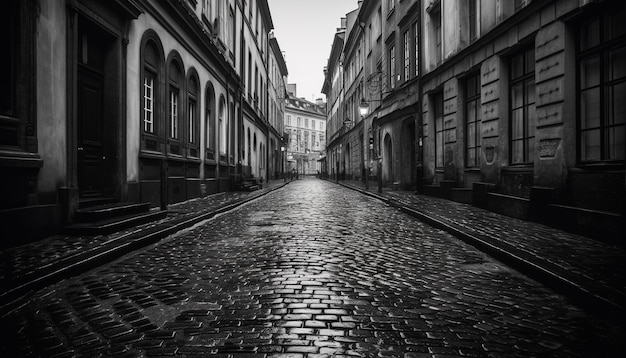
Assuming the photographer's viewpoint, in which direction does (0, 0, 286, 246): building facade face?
facing the viewer and to the right of the viewer
